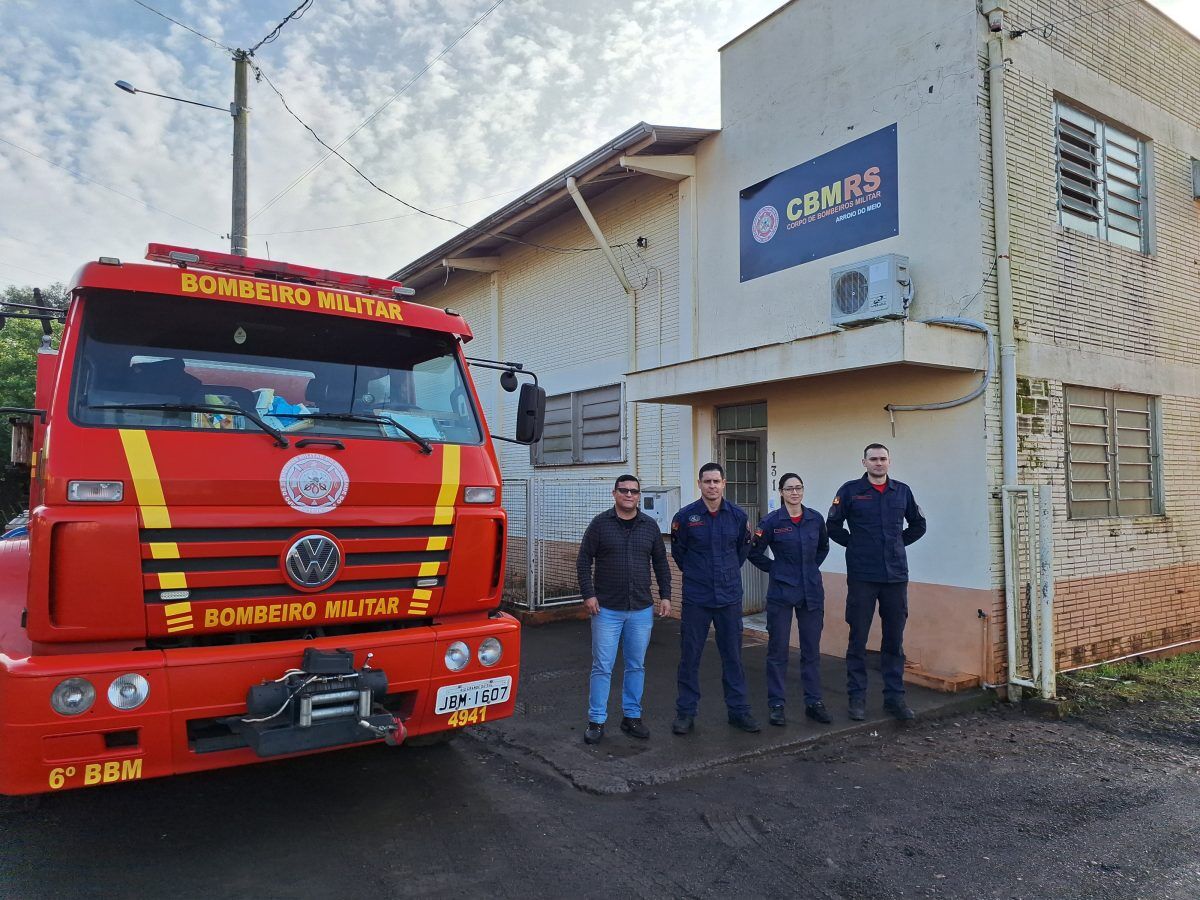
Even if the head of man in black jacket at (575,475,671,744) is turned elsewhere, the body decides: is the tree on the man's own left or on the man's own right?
on the man's own right

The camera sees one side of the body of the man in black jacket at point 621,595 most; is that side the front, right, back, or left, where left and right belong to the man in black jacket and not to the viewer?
front

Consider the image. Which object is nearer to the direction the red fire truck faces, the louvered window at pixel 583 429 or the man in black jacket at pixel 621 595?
the man in black jacket

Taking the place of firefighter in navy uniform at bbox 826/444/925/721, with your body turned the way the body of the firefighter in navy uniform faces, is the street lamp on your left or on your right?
on your right

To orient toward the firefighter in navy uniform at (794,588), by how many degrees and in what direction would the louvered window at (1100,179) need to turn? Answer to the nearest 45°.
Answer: approximately 90° to its right

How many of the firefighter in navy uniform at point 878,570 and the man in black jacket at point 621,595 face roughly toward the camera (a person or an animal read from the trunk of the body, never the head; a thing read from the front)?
2

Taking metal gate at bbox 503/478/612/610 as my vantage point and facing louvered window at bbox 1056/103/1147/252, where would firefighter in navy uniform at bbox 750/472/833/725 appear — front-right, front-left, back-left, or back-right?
front-right

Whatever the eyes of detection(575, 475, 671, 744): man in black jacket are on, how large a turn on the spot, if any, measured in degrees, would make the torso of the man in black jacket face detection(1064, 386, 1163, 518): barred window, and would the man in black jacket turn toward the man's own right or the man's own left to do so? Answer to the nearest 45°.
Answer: approximately 135° to the man's own left

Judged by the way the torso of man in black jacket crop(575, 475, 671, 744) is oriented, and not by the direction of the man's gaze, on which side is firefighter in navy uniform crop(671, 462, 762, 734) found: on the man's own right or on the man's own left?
on the man's own left

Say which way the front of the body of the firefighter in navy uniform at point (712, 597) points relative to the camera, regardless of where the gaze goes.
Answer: toward the camera

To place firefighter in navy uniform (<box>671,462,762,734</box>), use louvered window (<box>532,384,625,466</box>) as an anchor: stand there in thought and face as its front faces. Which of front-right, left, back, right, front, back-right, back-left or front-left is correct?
front-left

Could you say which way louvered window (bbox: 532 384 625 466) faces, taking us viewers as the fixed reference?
facing the viewer and to the left of the viewer

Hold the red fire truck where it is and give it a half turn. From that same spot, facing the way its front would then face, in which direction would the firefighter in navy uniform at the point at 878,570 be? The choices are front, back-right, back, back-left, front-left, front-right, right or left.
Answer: back-right
